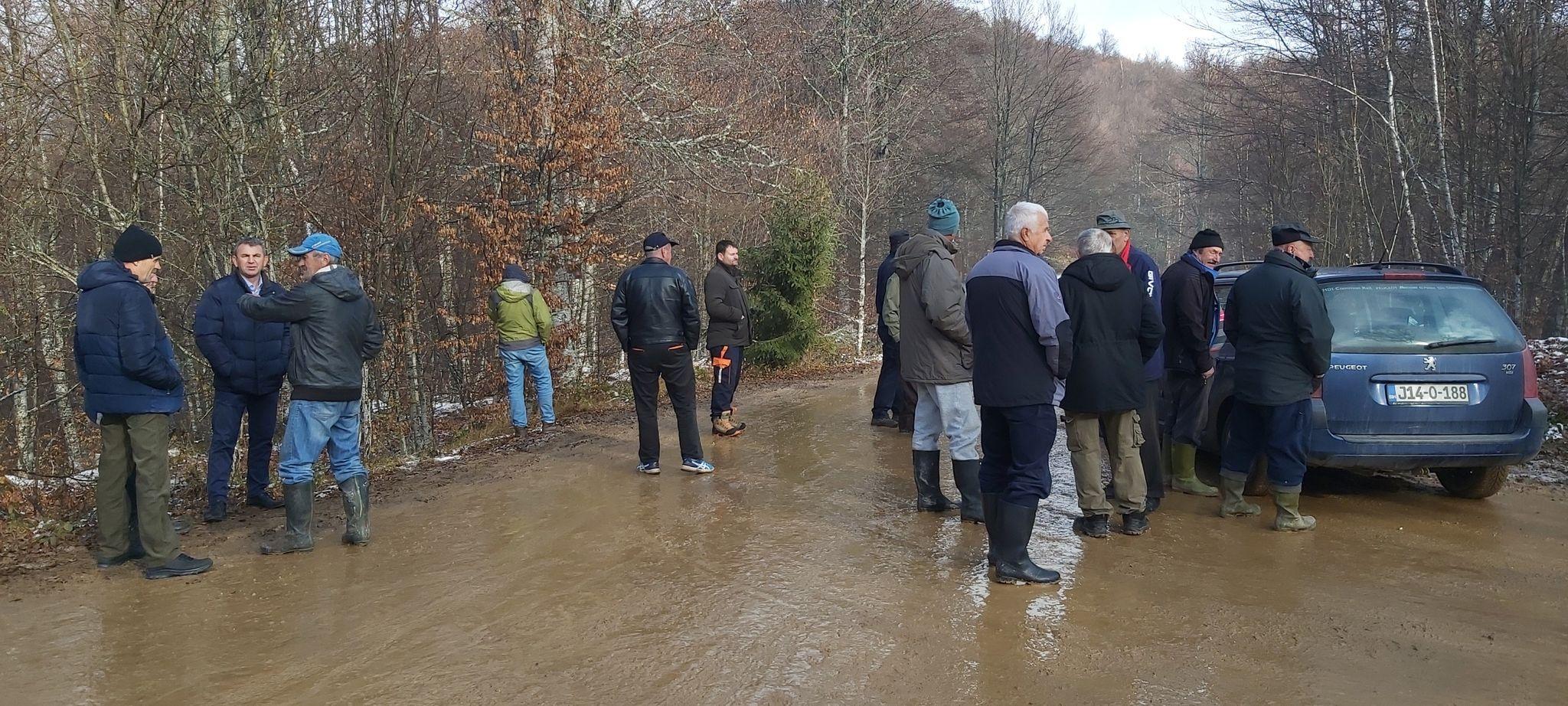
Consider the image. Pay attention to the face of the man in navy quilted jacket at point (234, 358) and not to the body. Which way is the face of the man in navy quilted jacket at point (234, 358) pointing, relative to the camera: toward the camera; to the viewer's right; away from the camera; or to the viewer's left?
toward the camera

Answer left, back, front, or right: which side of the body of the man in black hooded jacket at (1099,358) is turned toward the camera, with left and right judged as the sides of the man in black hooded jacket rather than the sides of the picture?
back

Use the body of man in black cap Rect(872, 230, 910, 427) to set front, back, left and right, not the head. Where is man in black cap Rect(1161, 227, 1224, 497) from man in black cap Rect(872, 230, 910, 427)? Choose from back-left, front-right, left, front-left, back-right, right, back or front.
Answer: front-right

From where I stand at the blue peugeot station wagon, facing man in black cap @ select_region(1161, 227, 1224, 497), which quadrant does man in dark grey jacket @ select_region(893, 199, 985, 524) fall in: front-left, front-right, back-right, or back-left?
front-left

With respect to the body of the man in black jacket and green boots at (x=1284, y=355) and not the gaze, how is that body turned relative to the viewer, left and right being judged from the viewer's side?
facing away from the viewer and to the right of the viewer

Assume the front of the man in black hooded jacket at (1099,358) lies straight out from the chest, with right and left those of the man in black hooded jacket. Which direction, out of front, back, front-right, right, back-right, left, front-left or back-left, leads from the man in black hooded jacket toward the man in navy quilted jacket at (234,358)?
left

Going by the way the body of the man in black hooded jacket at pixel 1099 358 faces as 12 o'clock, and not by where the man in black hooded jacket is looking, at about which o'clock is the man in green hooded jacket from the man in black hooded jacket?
The man in green hooded jacket is roughly at 10 o'clock from the man in black hooded jacket.

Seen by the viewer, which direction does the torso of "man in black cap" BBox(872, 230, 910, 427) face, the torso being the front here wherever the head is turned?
to the viewer's right

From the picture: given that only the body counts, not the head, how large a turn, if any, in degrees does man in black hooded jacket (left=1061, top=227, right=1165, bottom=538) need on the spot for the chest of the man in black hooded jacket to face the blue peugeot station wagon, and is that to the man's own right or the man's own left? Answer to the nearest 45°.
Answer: approximately 45° to the man's own right

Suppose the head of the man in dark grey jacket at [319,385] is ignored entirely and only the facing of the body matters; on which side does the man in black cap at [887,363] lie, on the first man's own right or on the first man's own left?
on the first man's own right

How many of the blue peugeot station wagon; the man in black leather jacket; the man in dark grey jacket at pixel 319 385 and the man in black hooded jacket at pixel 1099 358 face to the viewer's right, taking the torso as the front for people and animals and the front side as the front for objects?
0

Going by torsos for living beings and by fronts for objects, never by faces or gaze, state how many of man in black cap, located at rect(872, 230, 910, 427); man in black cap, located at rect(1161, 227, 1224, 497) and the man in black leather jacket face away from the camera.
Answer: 1
